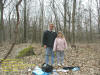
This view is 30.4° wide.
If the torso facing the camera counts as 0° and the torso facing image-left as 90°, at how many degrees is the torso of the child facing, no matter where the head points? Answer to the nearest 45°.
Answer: approximately 0°
